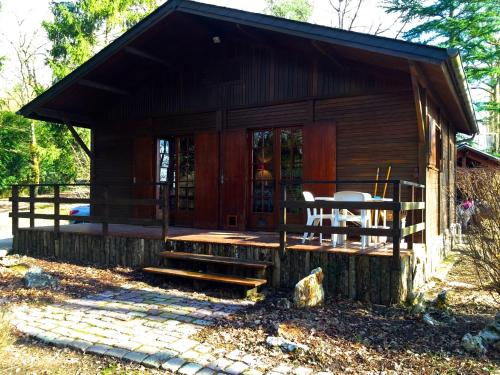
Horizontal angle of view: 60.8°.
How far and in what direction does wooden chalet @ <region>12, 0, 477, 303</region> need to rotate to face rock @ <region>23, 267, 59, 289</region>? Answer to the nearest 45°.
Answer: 0° — it already faces it

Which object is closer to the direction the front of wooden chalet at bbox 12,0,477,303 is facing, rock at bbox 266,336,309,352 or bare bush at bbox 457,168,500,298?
the rock

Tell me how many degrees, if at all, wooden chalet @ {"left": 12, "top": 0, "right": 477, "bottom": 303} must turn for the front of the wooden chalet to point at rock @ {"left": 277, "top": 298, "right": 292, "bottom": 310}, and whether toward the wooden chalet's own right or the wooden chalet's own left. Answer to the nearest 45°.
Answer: approximately 45° to the wooden chalet's own left

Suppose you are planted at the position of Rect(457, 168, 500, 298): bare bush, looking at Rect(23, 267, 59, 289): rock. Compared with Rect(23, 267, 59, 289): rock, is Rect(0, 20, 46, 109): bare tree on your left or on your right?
right

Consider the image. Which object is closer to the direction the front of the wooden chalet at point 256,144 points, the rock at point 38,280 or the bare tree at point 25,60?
the rock

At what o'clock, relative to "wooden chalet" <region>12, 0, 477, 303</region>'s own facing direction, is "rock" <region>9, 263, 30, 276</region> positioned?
The rock is roughly at 1 o'clock from the wooden chalet.

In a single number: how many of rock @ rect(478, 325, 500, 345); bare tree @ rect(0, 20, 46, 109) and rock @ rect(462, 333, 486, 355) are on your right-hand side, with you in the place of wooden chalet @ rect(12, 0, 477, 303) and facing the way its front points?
1

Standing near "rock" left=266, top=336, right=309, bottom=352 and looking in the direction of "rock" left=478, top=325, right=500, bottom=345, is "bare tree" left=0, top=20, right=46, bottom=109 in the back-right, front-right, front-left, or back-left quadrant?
back-left

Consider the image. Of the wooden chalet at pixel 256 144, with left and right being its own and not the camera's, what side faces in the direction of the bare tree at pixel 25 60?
right

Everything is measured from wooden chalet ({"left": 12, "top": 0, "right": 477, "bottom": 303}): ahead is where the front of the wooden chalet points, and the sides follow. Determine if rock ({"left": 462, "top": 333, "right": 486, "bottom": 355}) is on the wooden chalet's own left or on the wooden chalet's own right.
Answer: on the wooden chalet's own left

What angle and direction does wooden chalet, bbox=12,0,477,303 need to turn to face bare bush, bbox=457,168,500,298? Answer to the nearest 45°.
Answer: approximately 90° to its left
